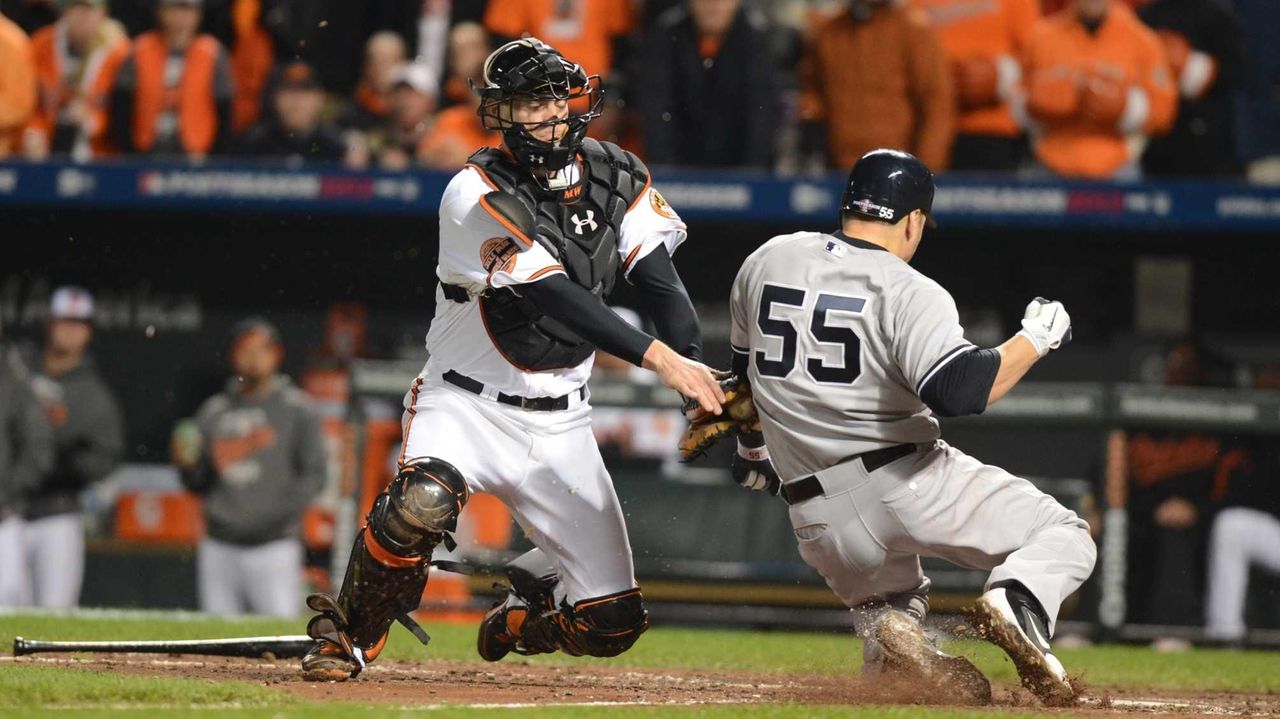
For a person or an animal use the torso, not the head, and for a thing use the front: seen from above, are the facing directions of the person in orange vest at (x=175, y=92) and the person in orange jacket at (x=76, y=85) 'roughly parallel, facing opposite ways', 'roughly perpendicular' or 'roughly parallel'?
roughly parallel

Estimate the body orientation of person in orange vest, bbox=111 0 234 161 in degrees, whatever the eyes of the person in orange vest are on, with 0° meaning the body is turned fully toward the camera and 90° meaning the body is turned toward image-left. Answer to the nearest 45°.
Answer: approximately 0°

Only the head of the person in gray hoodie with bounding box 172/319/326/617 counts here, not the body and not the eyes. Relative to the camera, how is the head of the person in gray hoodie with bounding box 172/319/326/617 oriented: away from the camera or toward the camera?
toward the camera

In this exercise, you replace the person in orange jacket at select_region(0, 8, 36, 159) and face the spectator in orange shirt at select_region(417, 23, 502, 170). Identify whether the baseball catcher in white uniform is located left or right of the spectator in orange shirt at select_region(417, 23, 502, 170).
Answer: right

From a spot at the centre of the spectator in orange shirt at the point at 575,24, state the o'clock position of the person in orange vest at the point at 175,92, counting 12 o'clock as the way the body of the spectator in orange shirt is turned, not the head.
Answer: The person in orange vest is roughly at 3 o'clock from the spectator in orange shirt.

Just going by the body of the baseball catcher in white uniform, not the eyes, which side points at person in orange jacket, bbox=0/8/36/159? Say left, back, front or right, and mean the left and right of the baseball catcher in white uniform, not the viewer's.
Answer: back

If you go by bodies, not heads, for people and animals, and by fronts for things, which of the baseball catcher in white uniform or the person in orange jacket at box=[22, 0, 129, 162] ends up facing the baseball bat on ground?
the person in orange jacket

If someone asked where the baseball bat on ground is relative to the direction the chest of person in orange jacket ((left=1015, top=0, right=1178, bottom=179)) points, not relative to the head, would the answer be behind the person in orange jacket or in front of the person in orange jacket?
in front

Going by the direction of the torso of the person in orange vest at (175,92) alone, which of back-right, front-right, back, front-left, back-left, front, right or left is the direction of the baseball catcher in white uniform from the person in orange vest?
front

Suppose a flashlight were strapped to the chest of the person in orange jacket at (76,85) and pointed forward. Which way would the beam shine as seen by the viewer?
toward the camera

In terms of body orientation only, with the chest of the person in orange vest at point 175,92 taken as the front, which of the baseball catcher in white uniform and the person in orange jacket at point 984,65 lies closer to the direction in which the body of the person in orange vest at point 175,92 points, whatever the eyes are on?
the baseball catcher in white uniform

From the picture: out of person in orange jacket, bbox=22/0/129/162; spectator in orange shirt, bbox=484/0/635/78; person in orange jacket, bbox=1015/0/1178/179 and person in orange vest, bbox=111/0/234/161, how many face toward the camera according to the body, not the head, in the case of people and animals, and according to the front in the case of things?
4

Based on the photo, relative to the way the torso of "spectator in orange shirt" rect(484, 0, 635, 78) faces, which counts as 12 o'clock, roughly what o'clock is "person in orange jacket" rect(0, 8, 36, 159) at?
The person in orange jacket is roughly at 3 o'clock from the spectator in orange shirt.
